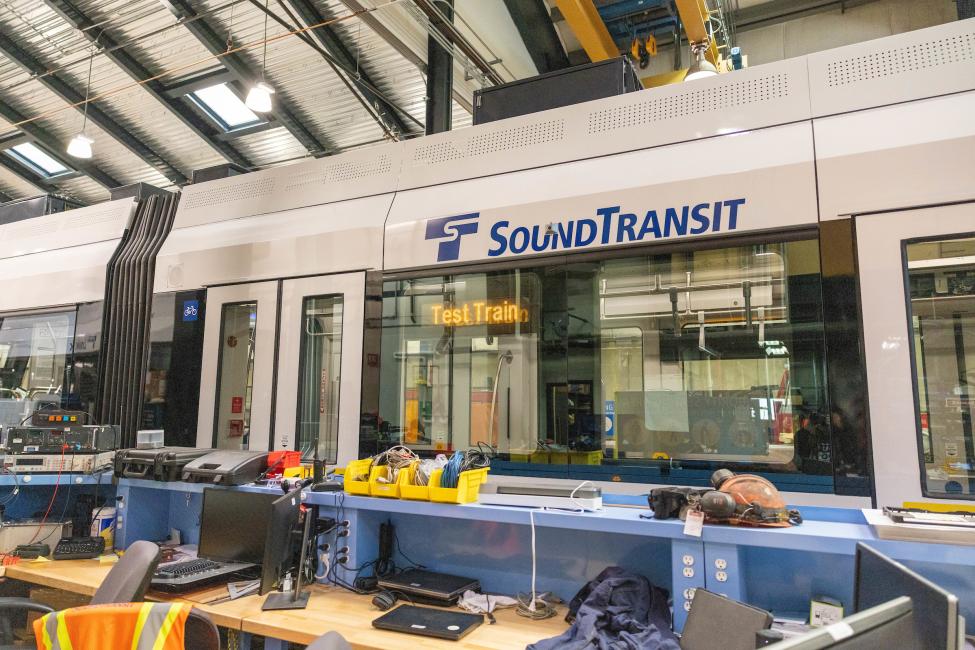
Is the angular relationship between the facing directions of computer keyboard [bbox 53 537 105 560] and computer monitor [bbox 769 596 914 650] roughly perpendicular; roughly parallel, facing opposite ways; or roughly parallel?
roughly parallel, facing opposite ways

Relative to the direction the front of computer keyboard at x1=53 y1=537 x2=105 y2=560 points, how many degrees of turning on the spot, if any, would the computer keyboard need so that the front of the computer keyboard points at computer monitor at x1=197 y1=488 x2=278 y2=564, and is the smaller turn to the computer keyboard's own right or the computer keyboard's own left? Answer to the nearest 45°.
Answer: approximately 45° to the computer keyboard's own left

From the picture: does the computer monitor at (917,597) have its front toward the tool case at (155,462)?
no

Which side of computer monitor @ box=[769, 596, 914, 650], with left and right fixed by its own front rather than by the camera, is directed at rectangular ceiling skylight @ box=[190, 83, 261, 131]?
front

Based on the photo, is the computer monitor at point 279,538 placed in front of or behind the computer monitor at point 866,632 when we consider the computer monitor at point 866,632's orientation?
in front

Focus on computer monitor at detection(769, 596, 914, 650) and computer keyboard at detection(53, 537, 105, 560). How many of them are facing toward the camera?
1

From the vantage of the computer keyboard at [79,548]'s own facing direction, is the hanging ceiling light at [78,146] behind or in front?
behind

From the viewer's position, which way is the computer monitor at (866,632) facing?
facing away from the viewer and to the left of the viewer

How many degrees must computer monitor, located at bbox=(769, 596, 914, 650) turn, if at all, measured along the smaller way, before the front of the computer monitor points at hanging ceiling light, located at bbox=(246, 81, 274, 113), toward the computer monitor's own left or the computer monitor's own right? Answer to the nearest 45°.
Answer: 0° — it already faces it

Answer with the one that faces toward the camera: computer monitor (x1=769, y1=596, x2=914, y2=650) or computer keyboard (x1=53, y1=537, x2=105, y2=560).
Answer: the computer keyboard

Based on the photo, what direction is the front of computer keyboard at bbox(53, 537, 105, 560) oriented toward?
toward the camera
